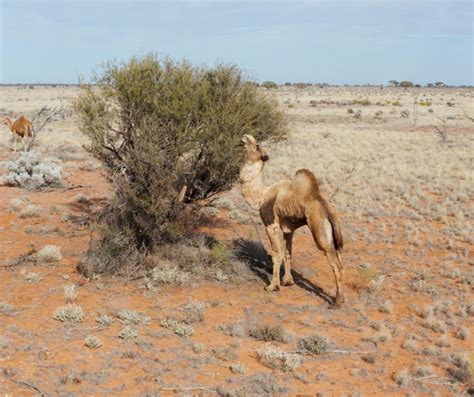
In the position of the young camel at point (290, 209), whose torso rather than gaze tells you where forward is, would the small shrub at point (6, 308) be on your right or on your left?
on your left

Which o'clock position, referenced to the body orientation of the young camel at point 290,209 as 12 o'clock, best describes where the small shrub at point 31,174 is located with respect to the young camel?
The small shrub is roughly at 12 o'clock from the young camel.

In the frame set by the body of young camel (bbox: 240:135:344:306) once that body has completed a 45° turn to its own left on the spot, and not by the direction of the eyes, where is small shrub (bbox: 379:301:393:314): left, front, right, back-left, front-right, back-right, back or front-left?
back

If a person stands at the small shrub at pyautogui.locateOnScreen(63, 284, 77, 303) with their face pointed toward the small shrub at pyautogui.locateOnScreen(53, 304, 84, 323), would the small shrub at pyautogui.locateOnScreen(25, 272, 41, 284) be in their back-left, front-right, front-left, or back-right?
back-right

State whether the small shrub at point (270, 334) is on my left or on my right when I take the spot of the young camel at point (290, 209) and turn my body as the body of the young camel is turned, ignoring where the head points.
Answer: on my left

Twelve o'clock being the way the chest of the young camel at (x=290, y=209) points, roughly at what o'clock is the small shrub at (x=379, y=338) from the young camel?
The small shrub is roughly at 6 o'clock from the young camel.

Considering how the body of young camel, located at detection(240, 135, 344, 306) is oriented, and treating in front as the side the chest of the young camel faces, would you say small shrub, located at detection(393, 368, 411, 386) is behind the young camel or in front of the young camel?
behind

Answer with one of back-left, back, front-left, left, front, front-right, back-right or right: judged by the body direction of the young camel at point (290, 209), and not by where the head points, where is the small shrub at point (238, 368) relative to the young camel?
back-left

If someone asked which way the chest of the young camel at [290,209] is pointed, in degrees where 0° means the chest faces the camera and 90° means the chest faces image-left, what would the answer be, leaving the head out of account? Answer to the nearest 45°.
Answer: approximately 135°

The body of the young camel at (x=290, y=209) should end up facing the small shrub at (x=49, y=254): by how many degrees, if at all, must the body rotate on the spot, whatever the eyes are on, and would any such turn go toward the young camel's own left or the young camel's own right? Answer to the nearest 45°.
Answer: approximately 45° to the young camel's own left
